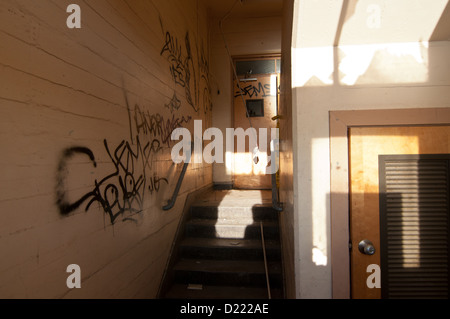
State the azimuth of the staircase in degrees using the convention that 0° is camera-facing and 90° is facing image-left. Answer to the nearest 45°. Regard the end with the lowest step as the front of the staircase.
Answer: approximately 0°

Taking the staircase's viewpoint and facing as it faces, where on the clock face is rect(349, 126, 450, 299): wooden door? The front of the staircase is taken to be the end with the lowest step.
The wooden door is roughly at 11 o'clock from the staircase.

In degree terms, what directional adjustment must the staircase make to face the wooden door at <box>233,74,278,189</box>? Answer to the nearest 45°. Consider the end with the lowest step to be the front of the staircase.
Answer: approximately 180°

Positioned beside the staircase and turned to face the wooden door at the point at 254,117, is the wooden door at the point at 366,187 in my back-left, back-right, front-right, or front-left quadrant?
back-right

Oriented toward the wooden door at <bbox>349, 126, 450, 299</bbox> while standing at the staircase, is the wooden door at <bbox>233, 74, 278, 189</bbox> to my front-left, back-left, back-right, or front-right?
back-left
